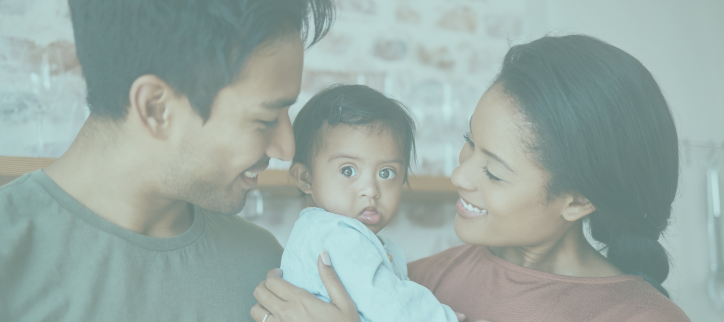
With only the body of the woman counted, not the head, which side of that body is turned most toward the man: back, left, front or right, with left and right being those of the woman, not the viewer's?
front

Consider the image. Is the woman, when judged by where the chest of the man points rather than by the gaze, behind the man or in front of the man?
in front

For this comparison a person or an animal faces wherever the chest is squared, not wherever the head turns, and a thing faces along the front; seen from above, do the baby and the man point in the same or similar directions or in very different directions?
same or similar directions

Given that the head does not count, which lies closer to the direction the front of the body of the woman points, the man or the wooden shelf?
the man

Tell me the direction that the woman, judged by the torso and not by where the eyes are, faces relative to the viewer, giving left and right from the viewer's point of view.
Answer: facing the viewer and to the left of the viewer

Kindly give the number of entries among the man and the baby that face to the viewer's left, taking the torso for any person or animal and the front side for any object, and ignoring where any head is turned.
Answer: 0

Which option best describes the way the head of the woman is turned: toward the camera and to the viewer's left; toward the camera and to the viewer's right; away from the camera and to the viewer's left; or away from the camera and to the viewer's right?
toward the camera and to the viewer's left

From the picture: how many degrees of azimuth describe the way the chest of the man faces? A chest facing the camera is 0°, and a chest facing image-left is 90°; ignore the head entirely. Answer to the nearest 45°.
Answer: approximately 315°

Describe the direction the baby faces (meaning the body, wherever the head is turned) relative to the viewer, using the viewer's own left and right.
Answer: facing the viewer and to the right of the viewer
